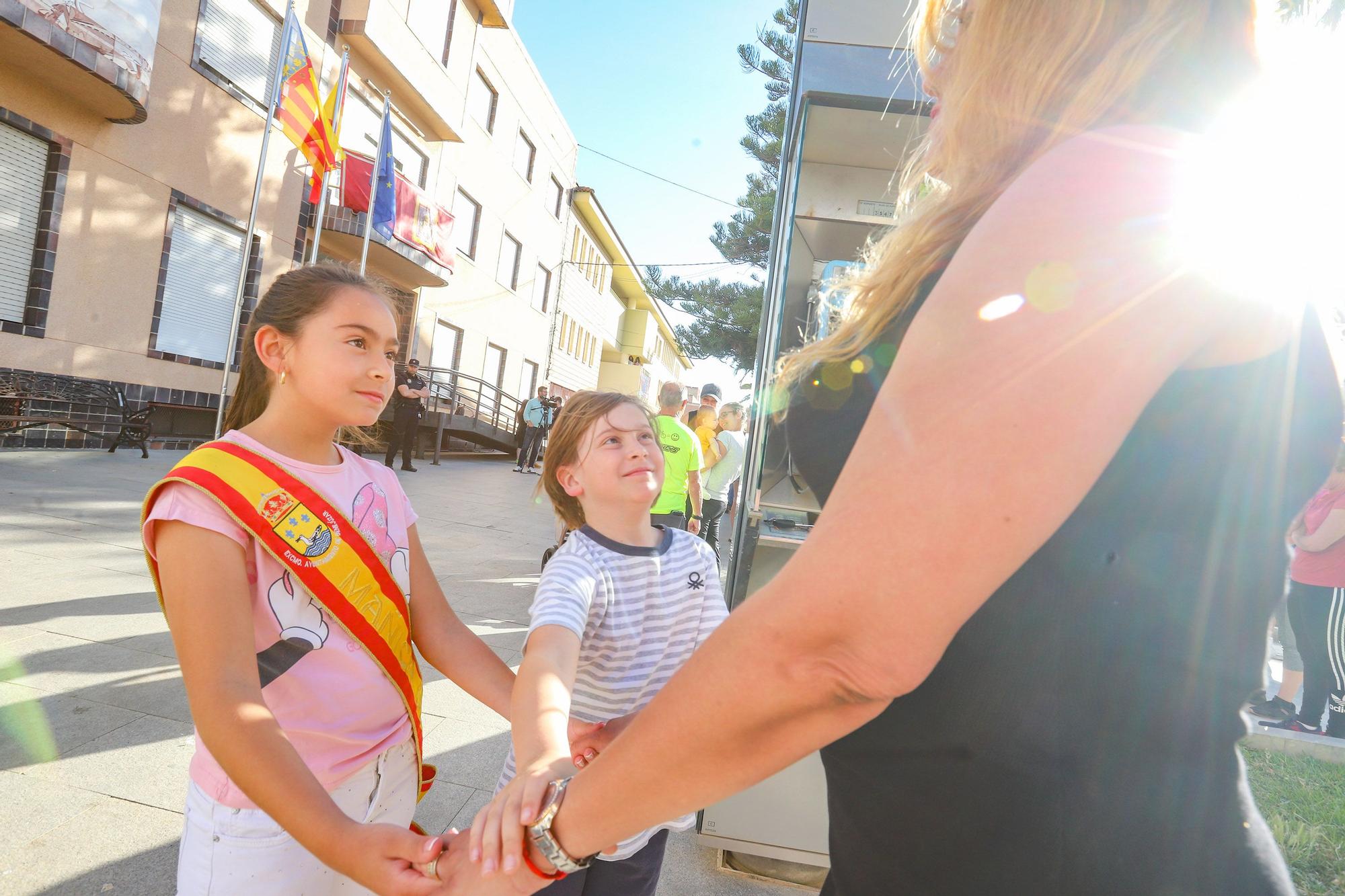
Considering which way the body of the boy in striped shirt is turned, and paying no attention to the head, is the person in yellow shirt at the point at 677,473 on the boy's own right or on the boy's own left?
on the boy's own left

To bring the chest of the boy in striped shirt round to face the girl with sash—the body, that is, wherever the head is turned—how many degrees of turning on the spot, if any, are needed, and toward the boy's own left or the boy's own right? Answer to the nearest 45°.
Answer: approximately 90° to the boy's own right

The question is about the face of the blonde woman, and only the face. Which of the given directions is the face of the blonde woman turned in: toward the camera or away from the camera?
away from the camera

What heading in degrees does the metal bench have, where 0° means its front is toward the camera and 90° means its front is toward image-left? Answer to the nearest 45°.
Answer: approximately 315°

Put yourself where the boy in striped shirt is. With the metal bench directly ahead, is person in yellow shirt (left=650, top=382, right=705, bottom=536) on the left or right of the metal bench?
right

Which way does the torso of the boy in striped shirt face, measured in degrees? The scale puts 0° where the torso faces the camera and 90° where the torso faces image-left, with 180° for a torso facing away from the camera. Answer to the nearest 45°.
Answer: approximately 315°
